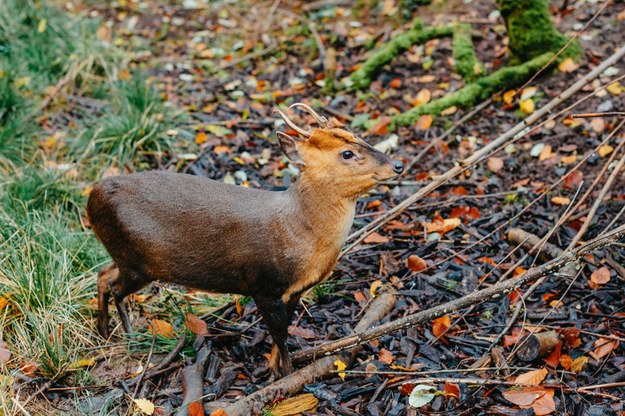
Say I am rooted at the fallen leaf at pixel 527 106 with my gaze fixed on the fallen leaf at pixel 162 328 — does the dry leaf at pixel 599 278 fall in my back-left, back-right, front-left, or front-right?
front-left

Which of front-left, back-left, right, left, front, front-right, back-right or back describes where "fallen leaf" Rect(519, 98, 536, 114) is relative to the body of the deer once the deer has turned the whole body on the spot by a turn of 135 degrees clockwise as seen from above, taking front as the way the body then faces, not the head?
back-right

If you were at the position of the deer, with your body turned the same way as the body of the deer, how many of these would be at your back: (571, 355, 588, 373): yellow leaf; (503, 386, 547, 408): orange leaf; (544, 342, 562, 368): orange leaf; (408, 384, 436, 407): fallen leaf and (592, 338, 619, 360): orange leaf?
0

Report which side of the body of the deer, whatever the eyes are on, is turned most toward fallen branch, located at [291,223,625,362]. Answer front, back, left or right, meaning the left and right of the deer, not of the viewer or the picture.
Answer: front

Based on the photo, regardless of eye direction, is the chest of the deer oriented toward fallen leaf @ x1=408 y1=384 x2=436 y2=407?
yes

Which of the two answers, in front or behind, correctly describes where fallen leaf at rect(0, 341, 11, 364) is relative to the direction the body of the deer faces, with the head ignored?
behind

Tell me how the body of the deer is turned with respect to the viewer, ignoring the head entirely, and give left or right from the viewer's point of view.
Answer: facing the viewer and to the right of the viewer

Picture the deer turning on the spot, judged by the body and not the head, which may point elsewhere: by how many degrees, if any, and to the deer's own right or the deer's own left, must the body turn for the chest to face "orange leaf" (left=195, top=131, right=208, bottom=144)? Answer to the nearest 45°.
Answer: approximately 135° to the deer's own left

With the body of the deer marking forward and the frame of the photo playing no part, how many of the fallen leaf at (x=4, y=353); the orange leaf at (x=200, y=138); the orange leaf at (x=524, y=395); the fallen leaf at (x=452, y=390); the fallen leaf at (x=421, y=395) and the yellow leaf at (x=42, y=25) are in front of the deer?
3

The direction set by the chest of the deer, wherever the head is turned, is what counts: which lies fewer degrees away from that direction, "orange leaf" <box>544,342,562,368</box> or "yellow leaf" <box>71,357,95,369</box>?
the orange leaf

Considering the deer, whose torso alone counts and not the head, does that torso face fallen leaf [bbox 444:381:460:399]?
yes

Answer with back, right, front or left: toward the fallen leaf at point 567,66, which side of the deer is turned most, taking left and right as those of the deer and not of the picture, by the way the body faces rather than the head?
left
